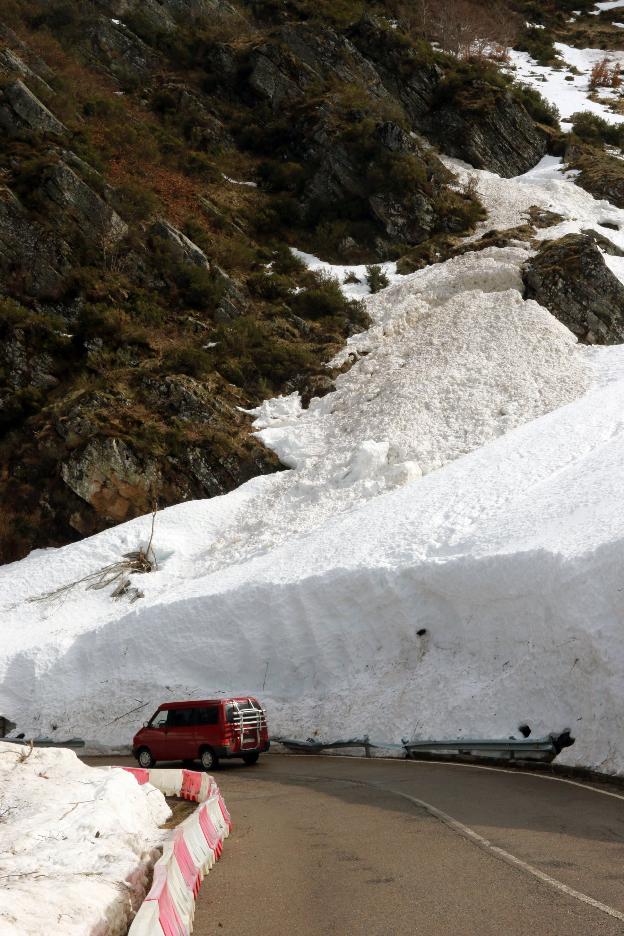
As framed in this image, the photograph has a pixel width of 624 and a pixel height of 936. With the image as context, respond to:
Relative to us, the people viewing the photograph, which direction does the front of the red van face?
facing away from the viewer and to the left of the viewer

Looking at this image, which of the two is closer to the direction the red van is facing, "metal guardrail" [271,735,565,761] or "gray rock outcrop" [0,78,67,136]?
the gray rock outcrop

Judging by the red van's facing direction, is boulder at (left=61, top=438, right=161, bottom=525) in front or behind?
in front

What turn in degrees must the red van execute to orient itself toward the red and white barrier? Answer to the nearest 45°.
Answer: approximately 135° to its left

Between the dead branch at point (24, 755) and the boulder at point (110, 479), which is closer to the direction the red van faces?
the boulder

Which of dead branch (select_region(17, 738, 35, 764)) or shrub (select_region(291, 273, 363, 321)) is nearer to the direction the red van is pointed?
the shrub

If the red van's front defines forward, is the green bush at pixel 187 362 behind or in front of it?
in front

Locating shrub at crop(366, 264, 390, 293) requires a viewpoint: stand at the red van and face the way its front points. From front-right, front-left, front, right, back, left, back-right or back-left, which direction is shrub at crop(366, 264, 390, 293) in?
front-right

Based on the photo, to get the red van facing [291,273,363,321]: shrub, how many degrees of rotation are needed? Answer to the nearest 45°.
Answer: approximately 45° to its right
